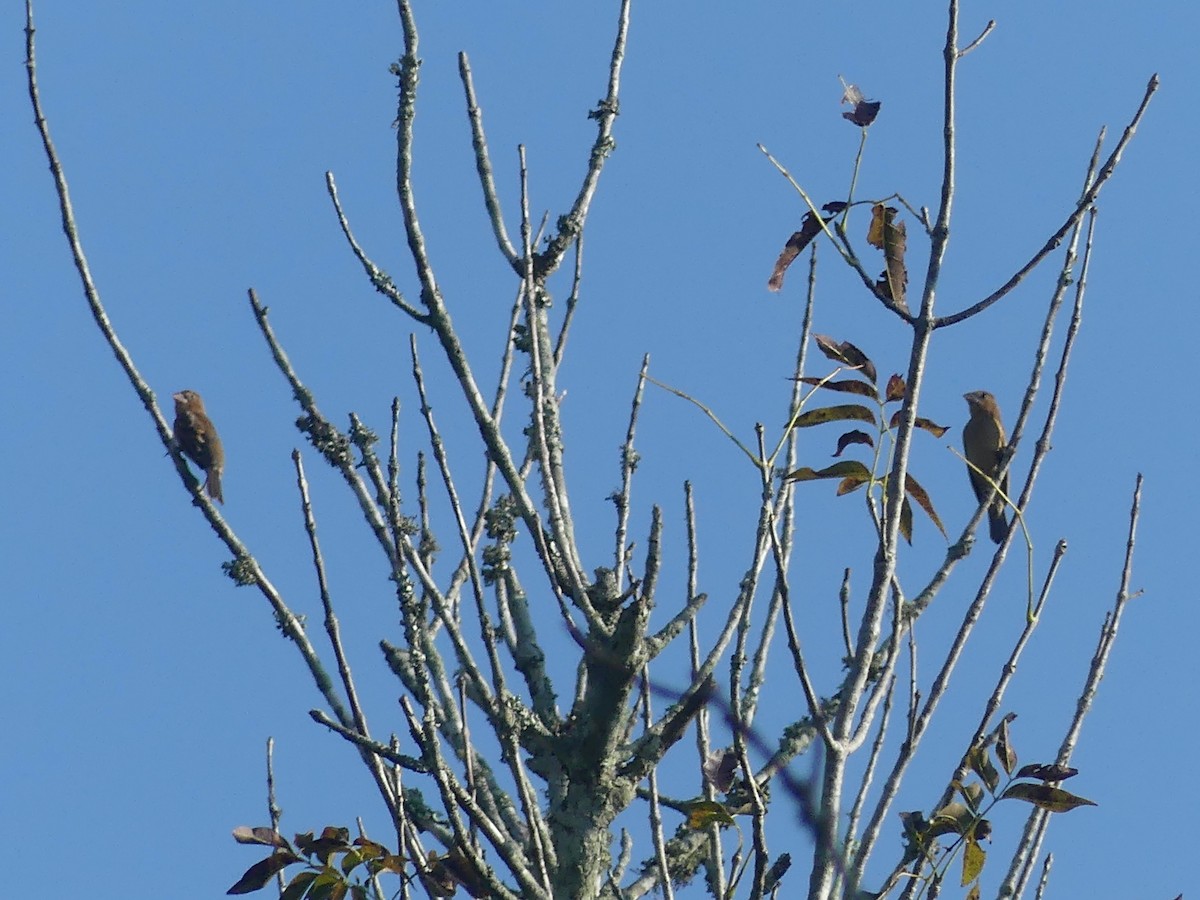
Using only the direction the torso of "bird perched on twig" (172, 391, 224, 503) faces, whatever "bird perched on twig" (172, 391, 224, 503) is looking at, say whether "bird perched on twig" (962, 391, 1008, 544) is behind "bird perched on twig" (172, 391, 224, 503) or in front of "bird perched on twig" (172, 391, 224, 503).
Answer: behind
